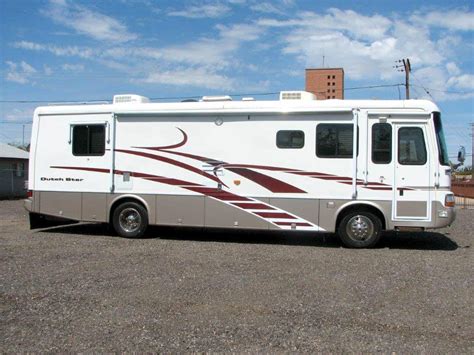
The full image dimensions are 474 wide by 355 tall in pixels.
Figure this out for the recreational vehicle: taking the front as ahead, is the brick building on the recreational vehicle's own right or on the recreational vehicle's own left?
on the recreational vehicle's own left

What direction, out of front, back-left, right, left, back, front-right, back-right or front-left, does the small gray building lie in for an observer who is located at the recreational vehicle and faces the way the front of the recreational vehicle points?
back-left

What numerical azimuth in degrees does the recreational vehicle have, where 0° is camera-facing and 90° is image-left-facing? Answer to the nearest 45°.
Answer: approximately 270°

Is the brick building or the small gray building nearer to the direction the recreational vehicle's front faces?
the brick building
